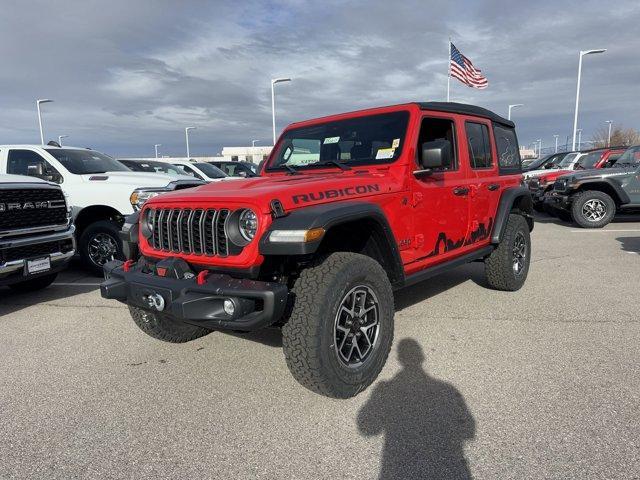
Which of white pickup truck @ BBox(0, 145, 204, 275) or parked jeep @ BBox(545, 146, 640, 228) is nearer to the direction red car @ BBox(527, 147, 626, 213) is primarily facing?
the white pickup truck

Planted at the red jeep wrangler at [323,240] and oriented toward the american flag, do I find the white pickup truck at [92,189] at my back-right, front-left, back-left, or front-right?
front-left

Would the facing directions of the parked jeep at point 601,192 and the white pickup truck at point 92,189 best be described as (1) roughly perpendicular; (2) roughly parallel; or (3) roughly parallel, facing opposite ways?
roughly parallel, facing opposite ways

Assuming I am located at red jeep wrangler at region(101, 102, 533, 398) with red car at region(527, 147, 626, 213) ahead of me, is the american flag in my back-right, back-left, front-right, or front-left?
front-left

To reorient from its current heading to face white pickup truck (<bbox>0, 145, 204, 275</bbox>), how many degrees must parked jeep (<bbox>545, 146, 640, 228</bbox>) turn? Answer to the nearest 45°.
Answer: approximately 45° to its left

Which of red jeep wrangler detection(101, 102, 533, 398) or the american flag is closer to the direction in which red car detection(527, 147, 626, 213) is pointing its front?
the red jeep wrangler

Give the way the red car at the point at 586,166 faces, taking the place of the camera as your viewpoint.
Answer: facing the viewer and to the left of the viewer

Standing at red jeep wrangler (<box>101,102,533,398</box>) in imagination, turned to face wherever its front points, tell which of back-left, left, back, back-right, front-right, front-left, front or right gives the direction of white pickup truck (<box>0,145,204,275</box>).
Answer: right

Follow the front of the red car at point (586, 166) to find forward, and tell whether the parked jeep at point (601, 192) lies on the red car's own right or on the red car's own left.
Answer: on the red car's own left

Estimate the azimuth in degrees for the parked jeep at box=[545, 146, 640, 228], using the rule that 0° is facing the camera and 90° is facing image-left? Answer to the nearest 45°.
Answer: approximately 90°

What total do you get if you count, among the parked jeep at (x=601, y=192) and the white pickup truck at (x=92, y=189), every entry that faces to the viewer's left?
1

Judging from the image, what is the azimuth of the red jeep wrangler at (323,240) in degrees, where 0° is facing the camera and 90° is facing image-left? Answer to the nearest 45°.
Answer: approximately 45°

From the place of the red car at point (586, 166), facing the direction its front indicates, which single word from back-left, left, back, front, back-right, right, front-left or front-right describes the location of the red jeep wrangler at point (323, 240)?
front-left

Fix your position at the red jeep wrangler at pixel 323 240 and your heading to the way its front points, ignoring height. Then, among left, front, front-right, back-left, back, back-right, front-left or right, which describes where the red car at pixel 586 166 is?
back

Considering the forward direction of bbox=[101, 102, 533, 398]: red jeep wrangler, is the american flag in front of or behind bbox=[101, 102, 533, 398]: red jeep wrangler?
behind
